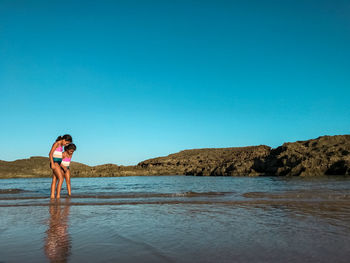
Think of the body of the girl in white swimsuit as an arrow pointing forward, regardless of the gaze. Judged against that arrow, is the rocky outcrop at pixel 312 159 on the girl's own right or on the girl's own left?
on the girl's own left

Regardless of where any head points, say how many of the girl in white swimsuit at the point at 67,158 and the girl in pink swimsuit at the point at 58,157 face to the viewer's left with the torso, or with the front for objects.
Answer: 0

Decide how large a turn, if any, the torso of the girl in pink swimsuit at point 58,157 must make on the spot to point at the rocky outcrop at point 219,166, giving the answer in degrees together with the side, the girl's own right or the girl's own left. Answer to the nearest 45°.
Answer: approximately 90° to the girl's own left

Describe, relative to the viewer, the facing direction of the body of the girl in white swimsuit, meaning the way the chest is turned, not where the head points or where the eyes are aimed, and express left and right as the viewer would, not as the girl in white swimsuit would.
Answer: facing the viewer and to the right of the viewer
